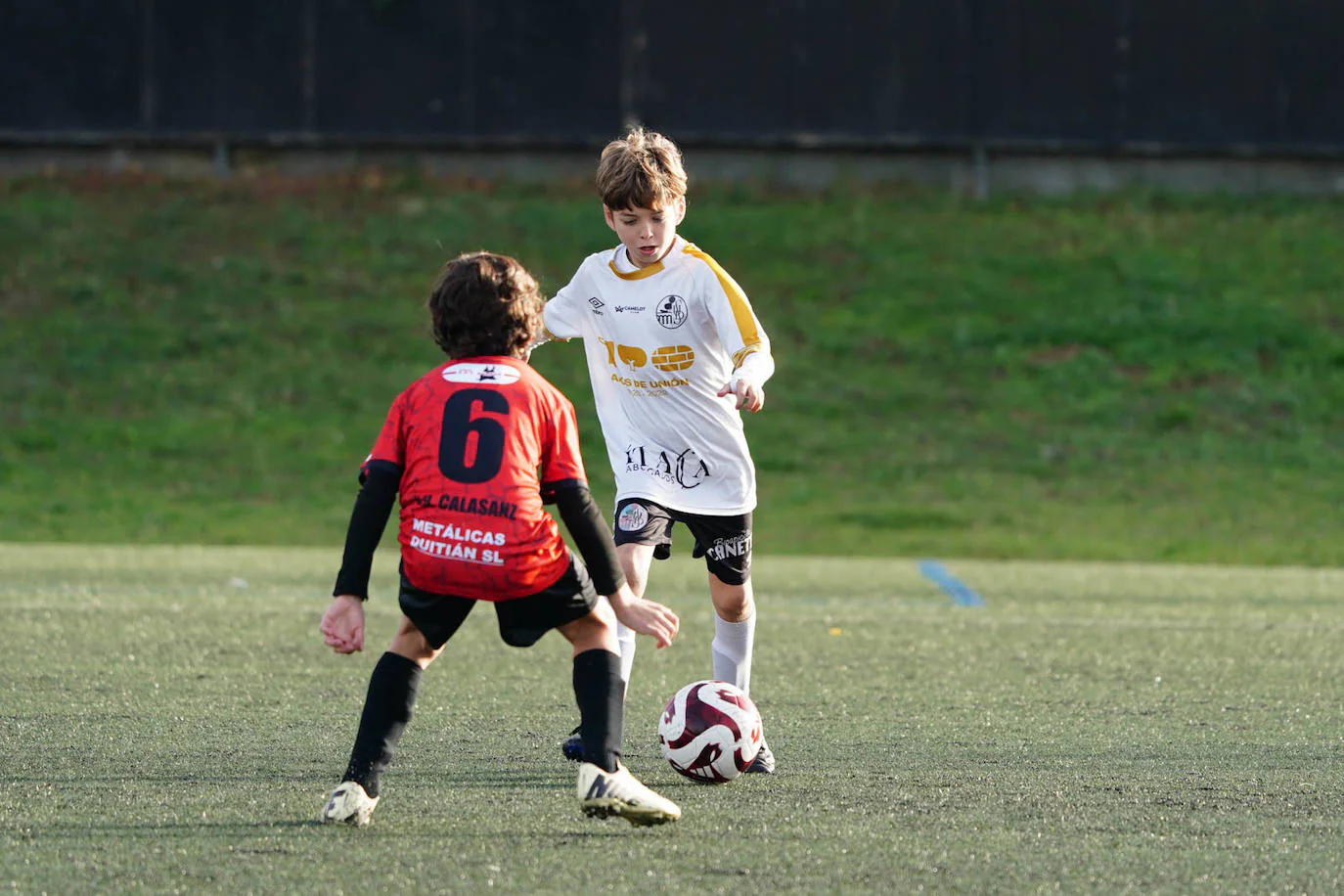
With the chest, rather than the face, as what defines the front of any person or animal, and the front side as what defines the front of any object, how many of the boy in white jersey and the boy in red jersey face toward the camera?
1

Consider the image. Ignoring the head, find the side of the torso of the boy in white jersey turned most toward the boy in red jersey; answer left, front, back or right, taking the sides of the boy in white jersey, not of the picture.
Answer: front

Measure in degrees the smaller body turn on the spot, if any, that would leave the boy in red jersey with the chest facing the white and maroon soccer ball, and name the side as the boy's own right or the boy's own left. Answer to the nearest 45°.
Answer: approximately 45° to the boy's own right

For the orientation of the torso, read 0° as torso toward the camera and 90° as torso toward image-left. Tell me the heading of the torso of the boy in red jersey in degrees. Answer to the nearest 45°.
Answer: approximately 180°

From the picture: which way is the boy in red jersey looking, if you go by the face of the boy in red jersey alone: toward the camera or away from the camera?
away from the camera

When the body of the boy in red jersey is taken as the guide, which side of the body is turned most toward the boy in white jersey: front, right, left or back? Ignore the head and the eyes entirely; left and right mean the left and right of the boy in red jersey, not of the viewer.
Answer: front

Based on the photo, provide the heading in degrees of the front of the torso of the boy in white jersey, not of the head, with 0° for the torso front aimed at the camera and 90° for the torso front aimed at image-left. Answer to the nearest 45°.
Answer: approximately 0°

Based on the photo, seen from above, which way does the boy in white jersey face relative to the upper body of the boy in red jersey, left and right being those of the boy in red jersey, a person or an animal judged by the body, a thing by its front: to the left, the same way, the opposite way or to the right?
the opposite way
